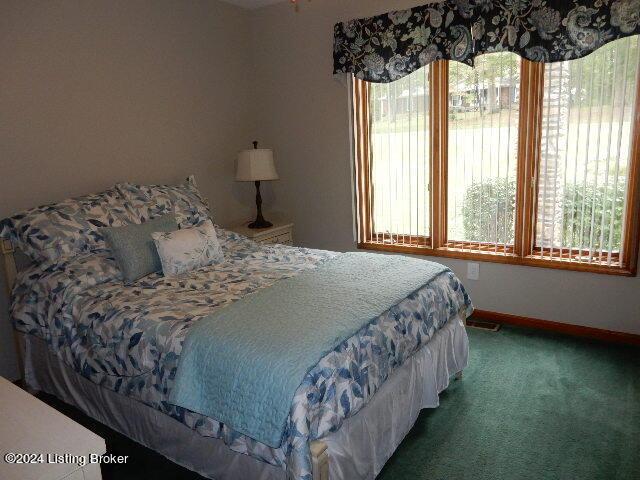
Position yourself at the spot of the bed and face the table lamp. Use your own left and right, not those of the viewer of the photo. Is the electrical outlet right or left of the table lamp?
right

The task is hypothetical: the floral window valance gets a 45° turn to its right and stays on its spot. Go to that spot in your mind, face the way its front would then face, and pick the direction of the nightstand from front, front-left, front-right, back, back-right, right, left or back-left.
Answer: front

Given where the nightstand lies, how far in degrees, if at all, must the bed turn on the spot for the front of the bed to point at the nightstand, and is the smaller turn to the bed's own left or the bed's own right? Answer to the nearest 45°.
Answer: approximately 135° to the bed's own left

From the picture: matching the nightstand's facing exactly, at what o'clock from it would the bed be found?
The bed is roughly at 2 o'clock from the nightstand.

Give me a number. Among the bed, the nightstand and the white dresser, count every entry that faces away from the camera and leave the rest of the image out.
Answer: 0

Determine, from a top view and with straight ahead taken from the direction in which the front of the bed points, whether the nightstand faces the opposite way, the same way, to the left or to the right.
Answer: the same way

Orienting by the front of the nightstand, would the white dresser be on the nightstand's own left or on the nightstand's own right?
on the nightstand's own right

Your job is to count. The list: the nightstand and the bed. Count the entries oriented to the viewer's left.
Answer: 0

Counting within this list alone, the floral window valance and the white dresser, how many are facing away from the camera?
0

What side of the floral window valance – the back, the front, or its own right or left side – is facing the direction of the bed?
front

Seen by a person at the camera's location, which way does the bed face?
facing the viewer and to the right of the viewer

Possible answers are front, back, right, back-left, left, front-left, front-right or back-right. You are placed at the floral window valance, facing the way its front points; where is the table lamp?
front-right

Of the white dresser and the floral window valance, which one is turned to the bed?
the floral window valance

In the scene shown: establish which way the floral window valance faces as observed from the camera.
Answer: facing the viewer and to the left of the viewer

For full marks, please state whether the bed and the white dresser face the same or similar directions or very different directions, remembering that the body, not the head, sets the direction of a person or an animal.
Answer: same or similar directions
